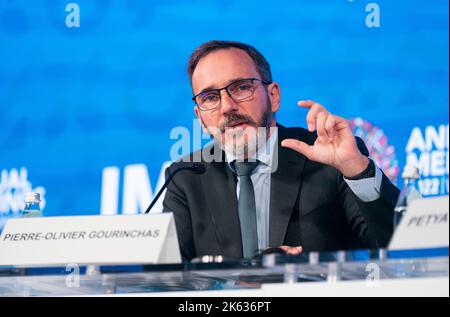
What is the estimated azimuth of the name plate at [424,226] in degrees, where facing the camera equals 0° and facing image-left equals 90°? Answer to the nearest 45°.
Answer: approximately 0°

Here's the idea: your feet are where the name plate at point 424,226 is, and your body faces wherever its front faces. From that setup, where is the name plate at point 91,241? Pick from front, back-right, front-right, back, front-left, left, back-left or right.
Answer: right

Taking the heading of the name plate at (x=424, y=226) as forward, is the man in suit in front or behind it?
behind

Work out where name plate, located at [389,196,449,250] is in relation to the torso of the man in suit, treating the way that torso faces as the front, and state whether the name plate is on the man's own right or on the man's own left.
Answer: on the man's own left

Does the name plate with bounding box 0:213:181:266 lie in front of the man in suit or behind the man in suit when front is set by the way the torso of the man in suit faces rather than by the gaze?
in front

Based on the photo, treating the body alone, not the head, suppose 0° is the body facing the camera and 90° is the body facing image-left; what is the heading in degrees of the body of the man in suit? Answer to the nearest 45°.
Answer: approximately 45°

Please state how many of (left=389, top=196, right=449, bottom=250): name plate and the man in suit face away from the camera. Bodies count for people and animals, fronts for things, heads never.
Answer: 0
